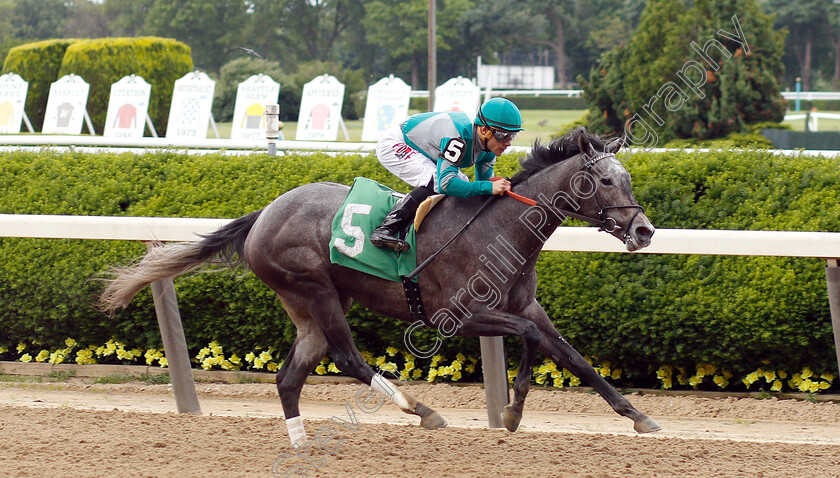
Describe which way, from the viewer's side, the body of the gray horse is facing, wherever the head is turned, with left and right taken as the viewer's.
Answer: facing to the right of the viewer

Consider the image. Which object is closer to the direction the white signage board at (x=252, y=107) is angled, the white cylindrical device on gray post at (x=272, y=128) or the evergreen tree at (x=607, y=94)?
the white cylindrical device on gray post

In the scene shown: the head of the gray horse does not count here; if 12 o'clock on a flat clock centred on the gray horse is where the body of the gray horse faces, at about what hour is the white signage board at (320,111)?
The white signage board is roughly at 9 o'clock from the gray horse.

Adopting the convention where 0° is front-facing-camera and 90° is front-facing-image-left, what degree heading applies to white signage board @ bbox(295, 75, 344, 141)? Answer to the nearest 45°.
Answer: approximately 0°

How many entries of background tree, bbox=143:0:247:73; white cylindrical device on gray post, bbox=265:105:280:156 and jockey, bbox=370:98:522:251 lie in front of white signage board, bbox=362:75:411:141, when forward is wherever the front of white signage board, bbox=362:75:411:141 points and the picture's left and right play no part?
2

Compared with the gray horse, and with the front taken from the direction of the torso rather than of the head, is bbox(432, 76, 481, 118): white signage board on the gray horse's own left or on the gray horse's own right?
on the gray horse's own left

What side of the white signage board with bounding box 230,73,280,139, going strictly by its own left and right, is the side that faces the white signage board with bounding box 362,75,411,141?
left

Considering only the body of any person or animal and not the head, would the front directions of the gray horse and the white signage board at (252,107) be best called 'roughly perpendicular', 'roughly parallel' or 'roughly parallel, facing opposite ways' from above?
roughly perpendicular

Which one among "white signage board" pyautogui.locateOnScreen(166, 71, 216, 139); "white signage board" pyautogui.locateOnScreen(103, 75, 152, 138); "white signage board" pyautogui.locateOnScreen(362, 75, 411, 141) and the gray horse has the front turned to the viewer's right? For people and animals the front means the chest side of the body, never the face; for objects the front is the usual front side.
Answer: the gray horse

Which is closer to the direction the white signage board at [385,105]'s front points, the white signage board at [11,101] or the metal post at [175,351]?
the metal post

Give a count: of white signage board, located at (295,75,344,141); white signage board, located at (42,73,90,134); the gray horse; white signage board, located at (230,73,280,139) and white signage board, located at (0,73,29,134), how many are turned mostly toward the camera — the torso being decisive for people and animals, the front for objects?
4

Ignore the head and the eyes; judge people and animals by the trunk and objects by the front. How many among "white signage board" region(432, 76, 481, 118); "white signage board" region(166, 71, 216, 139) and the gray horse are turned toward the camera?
2

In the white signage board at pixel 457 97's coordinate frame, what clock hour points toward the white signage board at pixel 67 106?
the white signage board at pixel 67 106 is roughly at 3 o'clock from the white signage board at pixel 457 97.
